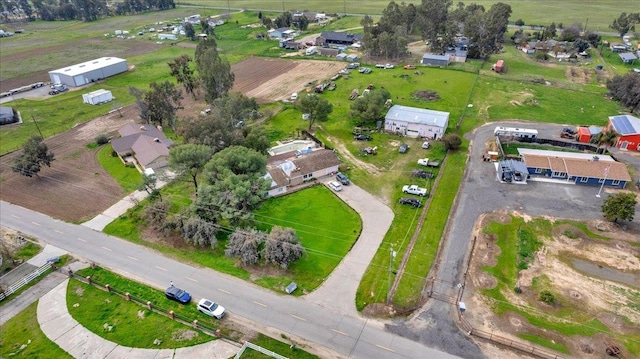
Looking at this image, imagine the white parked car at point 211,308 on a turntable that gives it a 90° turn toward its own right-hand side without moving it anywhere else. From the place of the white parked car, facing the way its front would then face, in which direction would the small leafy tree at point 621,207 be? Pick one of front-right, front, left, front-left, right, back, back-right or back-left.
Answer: back-left

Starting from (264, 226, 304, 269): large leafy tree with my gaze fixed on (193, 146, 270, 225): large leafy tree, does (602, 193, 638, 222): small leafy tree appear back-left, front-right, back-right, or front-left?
back-right

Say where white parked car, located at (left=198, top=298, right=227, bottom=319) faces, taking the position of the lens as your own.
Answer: facing the viewer and to the right of the viewer

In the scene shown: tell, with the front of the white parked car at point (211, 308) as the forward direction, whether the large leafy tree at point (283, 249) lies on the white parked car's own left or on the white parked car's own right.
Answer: on the white parked car's own left

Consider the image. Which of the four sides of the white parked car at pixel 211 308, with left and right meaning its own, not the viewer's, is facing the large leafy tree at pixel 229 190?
left

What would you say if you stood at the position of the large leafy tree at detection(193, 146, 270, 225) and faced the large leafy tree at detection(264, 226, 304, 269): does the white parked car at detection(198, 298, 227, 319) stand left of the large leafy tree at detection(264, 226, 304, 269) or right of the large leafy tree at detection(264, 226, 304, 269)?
right

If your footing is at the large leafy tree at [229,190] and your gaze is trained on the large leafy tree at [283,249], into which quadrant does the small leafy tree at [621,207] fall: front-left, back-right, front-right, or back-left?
front-left
